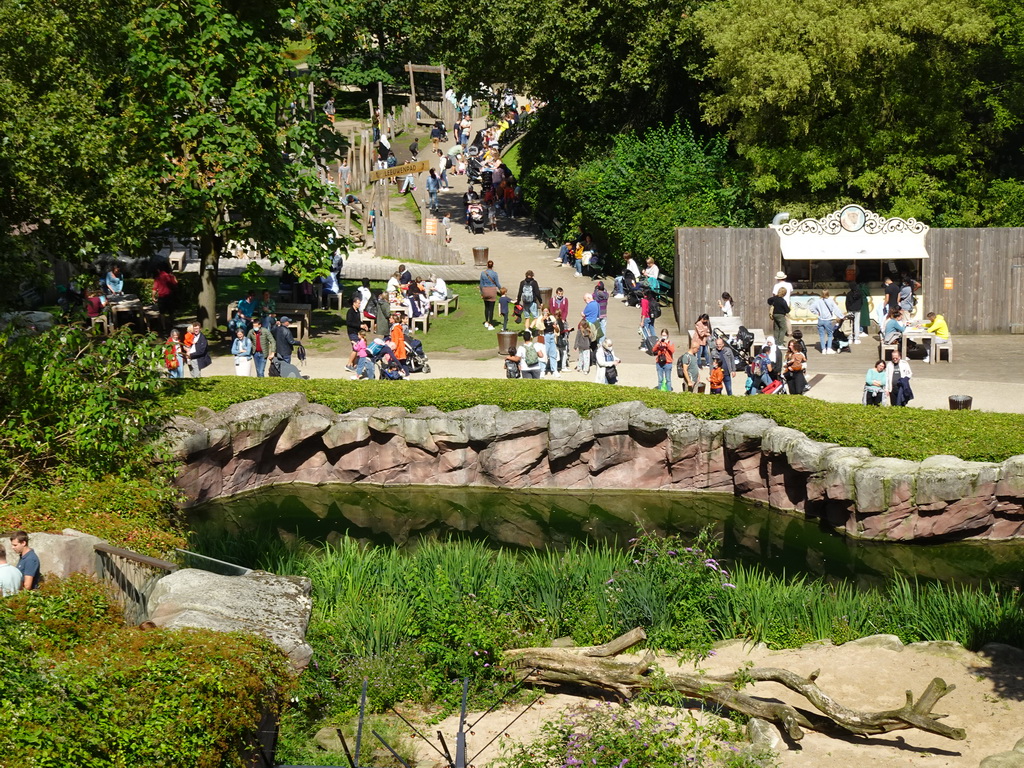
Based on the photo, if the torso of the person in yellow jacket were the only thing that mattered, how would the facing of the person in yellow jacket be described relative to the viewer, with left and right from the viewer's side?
facing to the left of the viewer

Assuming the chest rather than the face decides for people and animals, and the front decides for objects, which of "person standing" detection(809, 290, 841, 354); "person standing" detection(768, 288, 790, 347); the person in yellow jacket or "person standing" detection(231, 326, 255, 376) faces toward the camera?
"person standing" detection(231, 326, 255, 376)

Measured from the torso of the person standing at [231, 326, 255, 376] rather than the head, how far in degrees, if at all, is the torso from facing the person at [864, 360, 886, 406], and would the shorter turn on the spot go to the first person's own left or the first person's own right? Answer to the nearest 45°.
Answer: approximately 45° to the first person's own left

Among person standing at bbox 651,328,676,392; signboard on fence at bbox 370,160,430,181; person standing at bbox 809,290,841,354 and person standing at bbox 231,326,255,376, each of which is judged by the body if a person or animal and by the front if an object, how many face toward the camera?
3

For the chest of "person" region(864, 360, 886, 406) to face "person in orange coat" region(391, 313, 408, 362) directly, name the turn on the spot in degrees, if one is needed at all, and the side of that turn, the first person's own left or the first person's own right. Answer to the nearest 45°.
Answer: approximately 90° to the first person's own right

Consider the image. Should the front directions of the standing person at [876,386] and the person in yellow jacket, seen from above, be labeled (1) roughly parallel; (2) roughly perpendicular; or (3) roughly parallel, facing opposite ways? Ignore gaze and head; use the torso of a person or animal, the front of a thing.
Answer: roughly perpendicular

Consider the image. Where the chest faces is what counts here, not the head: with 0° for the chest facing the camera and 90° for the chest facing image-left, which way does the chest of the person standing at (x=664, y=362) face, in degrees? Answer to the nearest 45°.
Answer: approximately 0°
